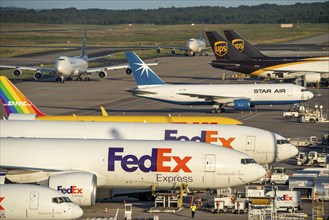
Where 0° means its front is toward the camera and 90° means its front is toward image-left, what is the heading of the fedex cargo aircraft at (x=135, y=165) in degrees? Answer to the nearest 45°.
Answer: approximately 270°
